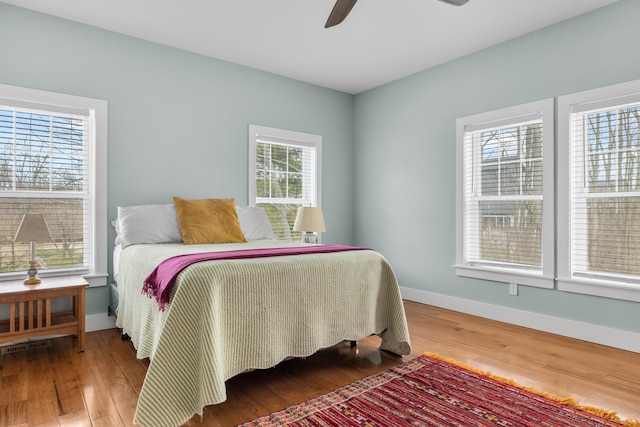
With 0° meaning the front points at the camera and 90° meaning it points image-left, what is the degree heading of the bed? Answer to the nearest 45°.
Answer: approximately 315°

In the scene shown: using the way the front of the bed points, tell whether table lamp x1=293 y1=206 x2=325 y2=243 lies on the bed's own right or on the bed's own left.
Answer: on the bed's own left

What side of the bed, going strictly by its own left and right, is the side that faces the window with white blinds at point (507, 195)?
left

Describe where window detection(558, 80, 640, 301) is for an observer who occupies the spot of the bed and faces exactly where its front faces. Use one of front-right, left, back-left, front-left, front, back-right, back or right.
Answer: front-left
